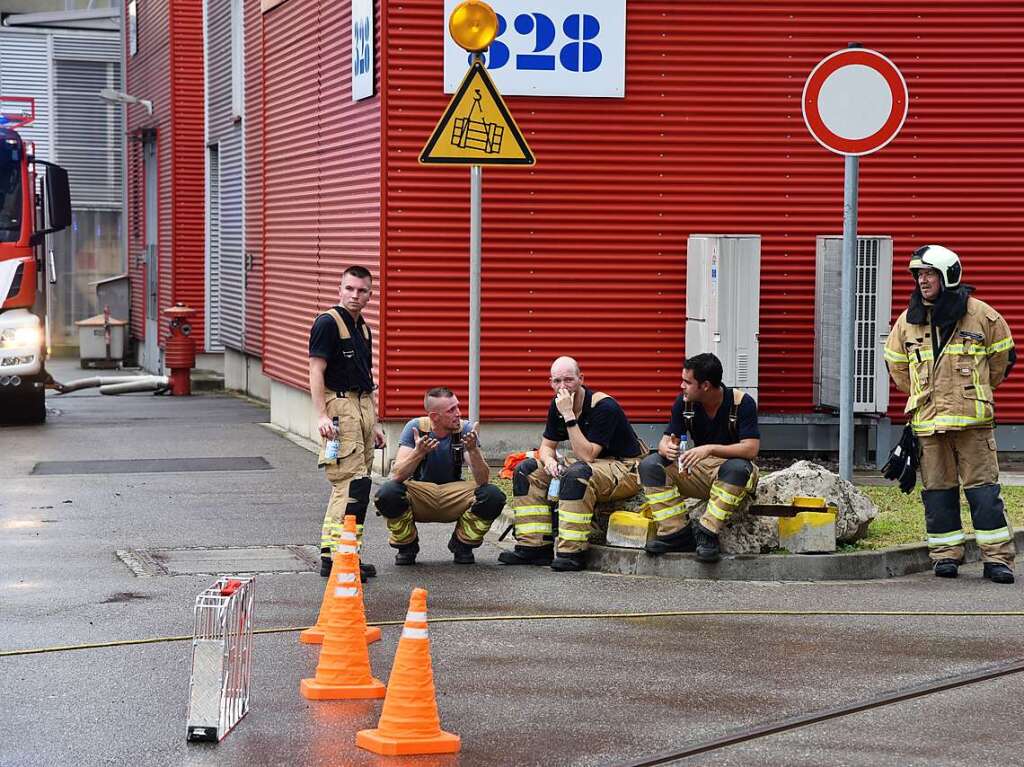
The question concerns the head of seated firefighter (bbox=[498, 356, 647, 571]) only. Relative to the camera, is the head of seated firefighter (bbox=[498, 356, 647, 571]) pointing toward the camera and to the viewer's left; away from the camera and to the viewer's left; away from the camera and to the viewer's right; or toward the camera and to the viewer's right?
toward the camera and to the viewer's left

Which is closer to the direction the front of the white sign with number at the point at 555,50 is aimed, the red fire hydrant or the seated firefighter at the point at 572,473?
the seated firefighter

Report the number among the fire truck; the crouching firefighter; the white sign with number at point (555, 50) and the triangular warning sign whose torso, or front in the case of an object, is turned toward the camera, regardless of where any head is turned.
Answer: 4

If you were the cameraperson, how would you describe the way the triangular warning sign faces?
facing the viewer

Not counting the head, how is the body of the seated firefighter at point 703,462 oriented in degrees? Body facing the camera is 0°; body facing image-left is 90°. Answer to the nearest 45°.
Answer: approximately 45°

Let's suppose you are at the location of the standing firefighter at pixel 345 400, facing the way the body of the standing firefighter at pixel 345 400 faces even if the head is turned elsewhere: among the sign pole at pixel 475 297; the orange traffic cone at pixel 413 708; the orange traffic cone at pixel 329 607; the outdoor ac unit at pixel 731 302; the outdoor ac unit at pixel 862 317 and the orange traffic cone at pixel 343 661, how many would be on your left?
3

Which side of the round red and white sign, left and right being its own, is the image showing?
front

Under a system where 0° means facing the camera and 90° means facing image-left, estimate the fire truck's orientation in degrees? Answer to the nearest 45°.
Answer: approximately 0°

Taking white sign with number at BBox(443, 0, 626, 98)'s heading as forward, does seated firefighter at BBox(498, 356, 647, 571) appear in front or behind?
in front

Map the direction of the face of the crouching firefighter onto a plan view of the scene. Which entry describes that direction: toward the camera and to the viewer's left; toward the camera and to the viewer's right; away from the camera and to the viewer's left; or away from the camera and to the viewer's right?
toward the camera and to the viewer's right

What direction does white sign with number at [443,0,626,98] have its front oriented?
toward the camera
